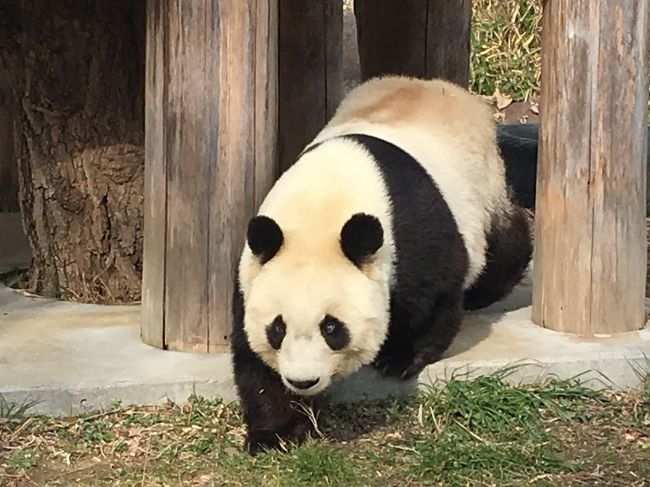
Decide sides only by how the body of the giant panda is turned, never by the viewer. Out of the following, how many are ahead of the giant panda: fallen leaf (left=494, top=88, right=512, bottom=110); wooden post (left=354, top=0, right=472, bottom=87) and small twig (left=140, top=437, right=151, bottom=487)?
1

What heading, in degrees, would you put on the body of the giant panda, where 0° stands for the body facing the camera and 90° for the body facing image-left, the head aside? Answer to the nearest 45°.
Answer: approximately 45°

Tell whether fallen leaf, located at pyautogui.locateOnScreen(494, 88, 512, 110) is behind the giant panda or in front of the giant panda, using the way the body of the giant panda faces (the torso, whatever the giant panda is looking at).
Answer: behind

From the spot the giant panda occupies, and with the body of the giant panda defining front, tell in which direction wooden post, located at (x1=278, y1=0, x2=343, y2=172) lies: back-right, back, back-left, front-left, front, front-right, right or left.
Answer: back-right

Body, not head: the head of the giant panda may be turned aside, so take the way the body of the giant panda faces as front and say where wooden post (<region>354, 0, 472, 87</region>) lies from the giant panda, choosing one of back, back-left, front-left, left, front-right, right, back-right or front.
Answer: back-right

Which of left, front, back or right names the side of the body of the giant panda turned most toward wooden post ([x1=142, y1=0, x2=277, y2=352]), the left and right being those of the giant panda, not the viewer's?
right

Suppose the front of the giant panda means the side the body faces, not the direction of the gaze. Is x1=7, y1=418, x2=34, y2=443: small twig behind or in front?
in front

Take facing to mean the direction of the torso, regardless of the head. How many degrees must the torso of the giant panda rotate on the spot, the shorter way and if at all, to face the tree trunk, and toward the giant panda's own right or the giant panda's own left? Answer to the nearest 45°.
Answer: approximately 90° to the giant panda's own right

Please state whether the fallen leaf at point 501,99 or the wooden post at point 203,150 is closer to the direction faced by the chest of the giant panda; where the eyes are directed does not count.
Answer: the wooden post
